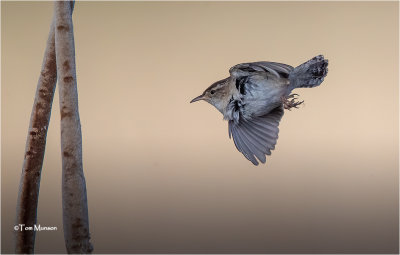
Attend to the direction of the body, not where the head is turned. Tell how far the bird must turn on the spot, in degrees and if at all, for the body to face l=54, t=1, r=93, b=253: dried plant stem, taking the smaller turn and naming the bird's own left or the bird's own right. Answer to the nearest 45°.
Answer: approximately 45° to the bird's own left

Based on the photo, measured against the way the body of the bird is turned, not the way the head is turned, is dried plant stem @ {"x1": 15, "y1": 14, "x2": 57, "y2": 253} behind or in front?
in front

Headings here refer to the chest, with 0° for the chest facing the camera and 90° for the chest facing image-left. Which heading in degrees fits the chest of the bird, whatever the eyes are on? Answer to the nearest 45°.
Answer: approximately 90°
